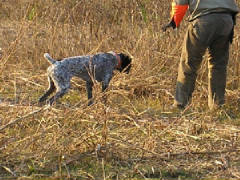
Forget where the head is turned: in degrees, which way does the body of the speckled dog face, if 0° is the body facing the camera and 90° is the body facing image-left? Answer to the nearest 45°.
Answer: approximately 270°
